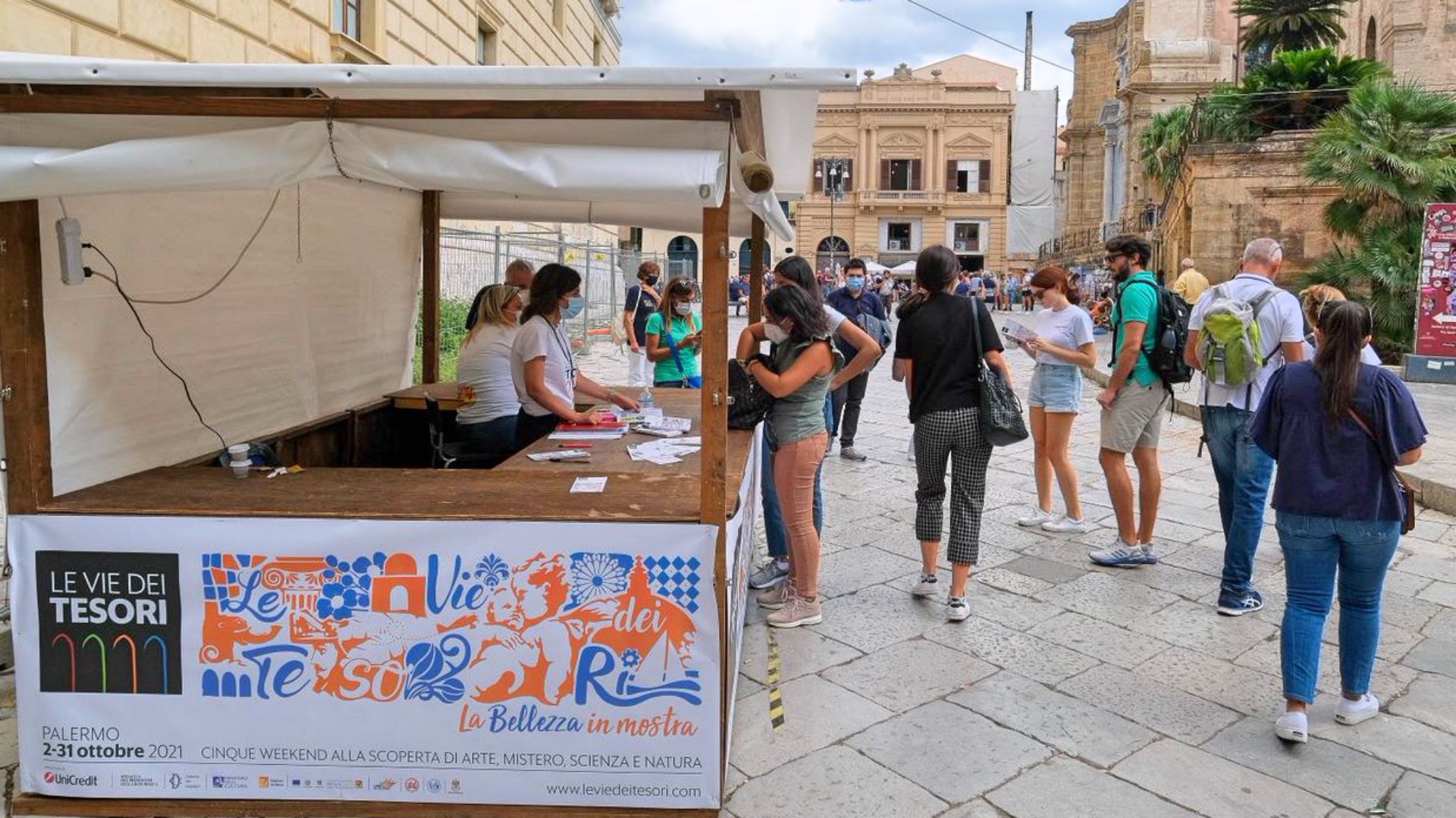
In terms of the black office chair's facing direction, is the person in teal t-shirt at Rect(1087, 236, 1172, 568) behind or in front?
in front

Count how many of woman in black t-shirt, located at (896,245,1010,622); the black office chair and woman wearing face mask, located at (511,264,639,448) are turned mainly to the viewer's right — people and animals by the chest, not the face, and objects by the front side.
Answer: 2

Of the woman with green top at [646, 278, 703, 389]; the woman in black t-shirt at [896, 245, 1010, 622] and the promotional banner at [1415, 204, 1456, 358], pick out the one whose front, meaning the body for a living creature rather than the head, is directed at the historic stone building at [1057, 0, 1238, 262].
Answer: the woman in black t-shirt

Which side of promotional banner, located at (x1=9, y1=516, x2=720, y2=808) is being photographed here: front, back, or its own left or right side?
front

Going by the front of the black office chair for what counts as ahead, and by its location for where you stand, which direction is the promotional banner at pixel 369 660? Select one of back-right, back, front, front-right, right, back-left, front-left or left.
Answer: right

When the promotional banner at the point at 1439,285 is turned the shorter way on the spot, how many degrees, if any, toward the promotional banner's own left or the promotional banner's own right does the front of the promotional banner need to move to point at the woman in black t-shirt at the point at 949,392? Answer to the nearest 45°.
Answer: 0° — it already faces them

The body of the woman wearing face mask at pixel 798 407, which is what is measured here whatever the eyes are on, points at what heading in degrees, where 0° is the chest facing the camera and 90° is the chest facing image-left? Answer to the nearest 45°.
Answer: approximately 90°

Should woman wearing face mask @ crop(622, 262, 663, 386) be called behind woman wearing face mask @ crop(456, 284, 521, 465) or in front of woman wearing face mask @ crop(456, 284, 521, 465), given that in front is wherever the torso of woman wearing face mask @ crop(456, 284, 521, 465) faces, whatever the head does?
in front

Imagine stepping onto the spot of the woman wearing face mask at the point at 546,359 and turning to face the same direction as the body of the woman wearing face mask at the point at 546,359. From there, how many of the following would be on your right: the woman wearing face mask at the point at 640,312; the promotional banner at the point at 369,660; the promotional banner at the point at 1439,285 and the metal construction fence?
1

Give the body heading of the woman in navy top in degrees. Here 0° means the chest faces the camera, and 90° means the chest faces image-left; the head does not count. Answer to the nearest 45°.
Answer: approximately 180°

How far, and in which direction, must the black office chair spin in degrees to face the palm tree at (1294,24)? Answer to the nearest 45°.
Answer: approximately 45° to its left

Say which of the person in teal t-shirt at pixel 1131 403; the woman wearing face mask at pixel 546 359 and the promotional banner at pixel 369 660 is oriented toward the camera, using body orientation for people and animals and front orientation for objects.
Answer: the promotional banner

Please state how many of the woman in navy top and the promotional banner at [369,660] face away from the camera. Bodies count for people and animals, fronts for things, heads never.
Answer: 1

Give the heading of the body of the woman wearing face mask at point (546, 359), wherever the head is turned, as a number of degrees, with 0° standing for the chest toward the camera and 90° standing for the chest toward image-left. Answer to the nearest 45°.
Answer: approximately 270°

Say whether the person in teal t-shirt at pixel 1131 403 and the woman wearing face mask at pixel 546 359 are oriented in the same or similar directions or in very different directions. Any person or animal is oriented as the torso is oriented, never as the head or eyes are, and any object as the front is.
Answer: very different directions

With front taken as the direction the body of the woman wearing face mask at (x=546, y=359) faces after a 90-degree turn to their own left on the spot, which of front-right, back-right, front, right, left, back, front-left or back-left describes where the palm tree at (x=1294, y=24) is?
front-right

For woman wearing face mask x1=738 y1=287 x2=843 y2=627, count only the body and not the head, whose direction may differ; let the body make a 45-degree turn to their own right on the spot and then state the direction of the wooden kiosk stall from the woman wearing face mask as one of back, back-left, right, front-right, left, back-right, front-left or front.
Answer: left

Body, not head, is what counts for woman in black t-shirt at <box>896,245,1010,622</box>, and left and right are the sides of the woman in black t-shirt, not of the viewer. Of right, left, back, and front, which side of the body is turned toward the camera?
back
